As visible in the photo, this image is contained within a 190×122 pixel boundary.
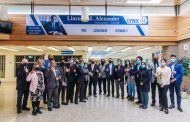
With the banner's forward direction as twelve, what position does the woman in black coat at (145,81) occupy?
The woman in black coat is roughly at 11 o'clock from the banner.

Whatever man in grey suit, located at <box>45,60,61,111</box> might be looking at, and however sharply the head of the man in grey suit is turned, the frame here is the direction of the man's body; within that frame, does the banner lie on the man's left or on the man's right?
on the man's left

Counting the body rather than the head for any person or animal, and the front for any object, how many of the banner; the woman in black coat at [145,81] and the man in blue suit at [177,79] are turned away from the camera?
0

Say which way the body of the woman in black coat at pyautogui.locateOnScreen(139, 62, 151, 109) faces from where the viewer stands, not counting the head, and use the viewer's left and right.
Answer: facing the viewer and to the left of the viewer

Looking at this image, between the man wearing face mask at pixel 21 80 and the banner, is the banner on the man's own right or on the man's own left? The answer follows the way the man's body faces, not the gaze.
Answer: on the man's own left

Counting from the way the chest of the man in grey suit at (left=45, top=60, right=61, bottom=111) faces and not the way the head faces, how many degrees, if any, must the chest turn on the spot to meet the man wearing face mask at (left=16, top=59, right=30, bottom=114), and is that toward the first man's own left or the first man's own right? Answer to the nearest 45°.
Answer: approximately 135° to the first man's own right

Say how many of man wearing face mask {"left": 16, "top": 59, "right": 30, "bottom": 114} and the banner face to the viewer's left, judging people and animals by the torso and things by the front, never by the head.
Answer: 0

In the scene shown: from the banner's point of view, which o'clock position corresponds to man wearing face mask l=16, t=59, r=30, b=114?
The man wearing face mask is roughly at 1 o'clock from the banner.

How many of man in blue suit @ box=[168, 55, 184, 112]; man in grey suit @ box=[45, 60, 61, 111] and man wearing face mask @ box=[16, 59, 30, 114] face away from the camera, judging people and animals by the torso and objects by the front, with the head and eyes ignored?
0

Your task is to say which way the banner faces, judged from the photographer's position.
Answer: facing the viewer

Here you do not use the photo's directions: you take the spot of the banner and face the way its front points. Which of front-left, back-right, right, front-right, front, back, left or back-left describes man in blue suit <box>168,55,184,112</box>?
front-left

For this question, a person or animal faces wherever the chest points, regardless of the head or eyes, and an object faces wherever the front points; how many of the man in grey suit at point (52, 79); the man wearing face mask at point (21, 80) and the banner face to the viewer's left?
0

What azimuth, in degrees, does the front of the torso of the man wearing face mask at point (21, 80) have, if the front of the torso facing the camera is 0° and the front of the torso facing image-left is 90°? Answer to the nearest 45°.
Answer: approximately 315°

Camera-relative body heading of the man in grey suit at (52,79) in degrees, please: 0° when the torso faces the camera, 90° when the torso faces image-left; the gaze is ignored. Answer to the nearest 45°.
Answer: approximately 315°
